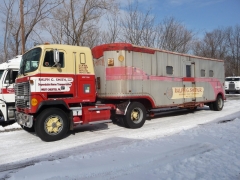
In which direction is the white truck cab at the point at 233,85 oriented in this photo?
toward the camera

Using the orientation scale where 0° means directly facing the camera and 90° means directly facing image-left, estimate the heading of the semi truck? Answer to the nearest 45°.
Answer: approximately 45°

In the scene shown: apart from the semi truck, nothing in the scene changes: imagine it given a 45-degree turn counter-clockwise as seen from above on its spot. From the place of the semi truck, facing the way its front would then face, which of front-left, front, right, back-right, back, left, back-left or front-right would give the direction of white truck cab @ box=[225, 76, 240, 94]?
back-left
